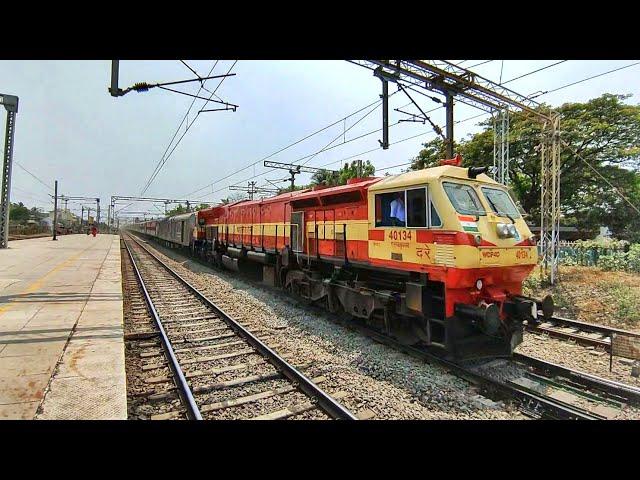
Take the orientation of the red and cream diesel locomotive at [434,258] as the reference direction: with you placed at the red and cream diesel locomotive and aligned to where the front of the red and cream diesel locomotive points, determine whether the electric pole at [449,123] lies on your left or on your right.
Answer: on your left

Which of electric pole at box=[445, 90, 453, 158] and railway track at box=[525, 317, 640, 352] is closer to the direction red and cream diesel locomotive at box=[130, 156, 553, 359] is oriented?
the railway track

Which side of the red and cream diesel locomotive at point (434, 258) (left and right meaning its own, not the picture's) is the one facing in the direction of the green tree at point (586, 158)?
left

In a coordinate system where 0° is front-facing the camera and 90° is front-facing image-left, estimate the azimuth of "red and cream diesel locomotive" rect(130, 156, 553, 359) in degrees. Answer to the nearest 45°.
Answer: approximately 315°
